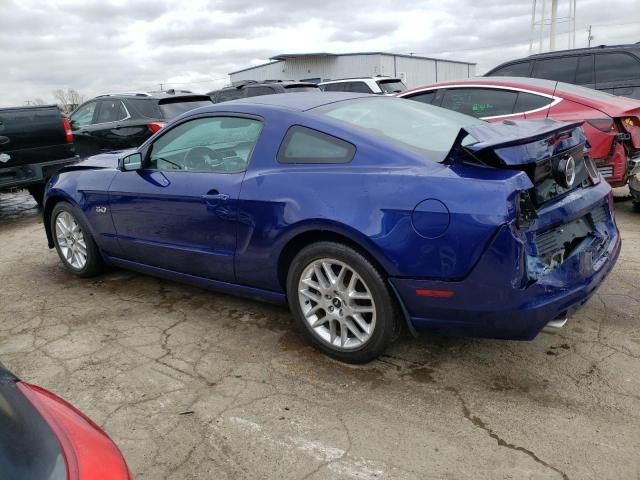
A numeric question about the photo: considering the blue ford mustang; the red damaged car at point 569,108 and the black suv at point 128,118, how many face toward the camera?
0

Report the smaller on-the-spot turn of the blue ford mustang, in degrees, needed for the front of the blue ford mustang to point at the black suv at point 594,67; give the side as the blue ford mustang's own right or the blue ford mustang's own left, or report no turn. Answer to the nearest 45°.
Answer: approximately 90° to the blue ford mustang's own right

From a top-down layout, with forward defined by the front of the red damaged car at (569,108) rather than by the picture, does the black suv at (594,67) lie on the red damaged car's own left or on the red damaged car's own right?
on the red damaged car's own right

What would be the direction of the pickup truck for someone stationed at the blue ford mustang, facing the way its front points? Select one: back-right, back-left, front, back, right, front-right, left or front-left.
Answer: front

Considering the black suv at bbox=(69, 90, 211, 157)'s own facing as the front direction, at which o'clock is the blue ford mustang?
The blue ford mustang is roughly at 7 o'clock from the black suv.

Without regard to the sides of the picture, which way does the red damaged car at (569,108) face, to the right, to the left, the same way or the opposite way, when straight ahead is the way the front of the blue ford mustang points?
the same way

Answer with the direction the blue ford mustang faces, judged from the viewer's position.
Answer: facing away from the viewer and to the left of the viewer

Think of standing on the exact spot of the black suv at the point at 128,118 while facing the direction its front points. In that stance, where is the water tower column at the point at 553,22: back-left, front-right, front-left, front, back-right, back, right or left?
right

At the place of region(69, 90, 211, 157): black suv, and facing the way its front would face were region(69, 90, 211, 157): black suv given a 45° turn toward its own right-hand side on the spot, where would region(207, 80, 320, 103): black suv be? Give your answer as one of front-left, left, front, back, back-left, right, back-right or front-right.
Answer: front-right

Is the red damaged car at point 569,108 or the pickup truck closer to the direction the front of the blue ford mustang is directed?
the pickup truck

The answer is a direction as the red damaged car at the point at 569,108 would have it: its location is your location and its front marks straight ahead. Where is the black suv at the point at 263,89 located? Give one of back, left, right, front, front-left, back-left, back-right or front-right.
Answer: front

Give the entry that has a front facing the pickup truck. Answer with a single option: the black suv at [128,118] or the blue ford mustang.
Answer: the blue ford mustang

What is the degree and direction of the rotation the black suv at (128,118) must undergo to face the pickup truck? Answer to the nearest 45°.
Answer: approximately 90° to its left

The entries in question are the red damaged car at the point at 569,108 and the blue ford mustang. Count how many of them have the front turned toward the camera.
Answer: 0

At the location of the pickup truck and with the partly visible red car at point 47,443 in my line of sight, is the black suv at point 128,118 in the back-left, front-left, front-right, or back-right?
back-left

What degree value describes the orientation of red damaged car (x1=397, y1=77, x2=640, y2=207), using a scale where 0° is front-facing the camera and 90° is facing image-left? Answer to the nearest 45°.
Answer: approximately 135°

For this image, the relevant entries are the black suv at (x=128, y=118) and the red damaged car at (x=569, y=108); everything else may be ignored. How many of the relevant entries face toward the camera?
0

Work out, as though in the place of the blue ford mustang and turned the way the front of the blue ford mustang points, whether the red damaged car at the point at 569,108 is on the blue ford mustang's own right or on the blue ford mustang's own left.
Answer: on the blue ford mustang's own right

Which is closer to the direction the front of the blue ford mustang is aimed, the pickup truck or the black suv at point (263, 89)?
the pickup truck

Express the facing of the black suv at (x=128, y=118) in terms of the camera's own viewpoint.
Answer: facing away from the viewer and to the left of the viewer

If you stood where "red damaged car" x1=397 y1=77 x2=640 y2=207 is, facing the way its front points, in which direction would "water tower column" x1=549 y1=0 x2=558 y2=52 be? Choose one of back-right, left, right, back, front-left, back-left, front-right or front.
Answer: front-right

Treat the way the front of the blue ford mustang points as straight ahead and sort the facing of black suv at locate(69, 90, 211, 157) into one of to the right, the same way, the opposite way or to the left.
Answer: the same way
